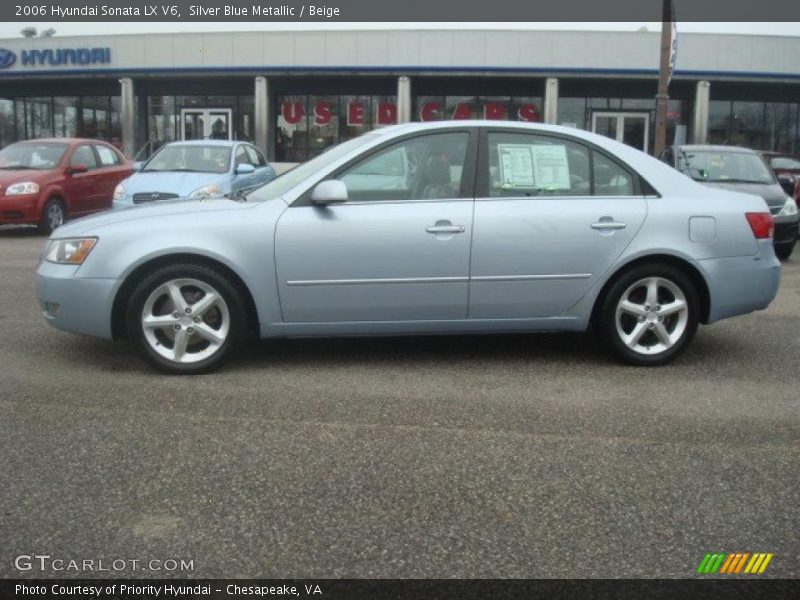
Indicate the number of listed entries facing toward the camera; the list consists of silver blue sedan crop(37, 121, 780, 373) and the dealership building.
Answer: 1

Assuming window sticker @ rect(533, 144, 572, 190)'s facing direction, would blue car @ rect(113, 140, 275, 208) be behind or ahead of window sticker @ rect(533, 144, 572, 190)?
behind

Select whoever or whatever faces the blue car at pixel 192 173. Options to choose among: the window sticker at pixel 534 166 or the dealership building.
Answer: the dealership building

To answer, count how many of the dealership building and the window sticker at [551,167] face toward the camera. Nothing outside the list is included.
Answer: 2

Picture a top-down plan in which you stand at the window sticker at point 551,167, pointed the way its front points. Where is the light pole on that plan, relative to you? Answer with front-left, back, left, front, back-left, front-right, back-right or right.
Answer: back

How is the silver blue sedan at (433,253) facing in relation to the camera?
to the viewer's left

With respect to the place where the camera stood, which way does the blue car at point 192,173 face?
facing the viewer and to the left of the viewer

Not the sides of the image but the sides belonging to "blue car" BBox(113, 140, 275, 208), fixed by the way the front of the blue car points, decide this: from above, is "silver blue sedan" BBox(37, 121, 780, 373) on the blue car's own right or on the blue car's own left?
on the blue car's own left

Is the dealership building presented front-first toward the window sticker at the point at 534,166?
yes

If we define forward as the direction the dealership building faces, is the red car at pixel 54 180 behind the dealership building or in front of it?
in front

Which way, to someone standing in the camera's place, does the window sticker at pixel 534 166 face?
facing the viewer

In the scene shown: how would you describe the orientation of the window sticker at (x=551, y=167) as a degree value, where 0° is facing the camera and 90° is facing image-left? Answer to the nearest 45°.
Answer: approximately 0°

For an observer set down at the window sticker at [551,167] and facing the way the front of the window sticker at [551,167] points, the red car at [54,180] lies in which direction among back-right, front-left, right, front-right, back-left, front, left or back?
back-right
